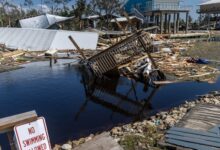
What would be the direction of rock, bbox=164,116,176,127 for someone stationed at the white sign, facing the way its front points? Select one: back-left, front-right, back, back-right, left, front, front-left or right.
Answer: back-left

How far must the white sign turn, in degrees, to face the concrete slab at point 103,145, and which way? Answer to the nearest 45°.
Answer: approximately 135° to its left

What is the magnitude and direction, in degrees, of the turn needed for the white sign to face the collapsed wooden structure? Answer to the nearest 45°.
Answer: approximately 180°

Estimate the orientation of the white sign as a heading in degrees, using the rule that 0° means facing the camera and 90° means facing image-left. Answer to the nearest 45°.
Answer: approximately 0°
